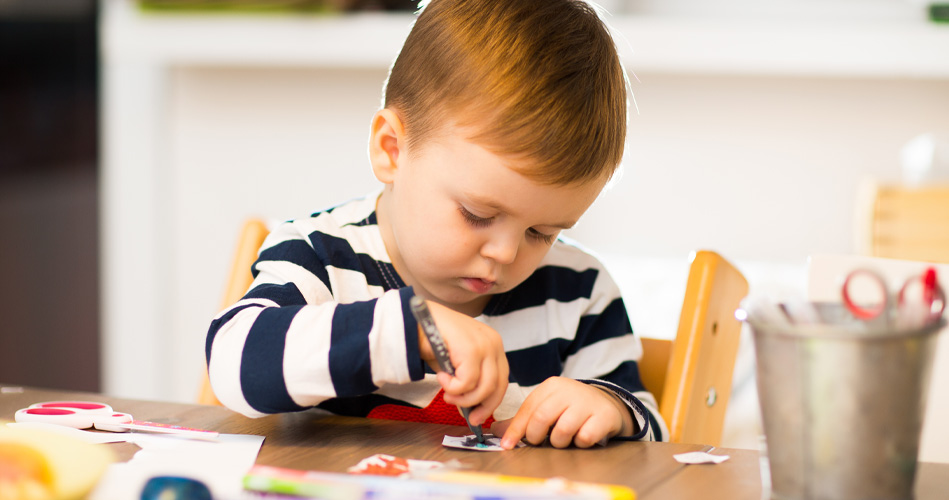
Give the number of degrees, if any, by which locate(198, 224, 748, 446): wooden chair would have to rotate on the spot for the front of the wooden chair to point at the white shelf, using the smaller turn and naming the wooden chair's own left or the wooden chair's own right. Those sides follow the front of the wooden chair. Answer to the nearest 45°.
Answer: approximately 135° to the wooden chair's own right

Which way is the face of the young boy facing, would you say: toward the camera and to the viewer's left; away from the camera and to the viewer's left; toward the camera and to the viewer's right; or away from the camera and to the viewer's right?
toward the camera and to the viewer's right

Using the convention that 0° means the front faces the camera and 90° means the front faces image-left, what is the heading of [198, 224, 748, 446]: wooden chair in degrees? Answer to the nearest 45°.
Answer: approximately 45°
